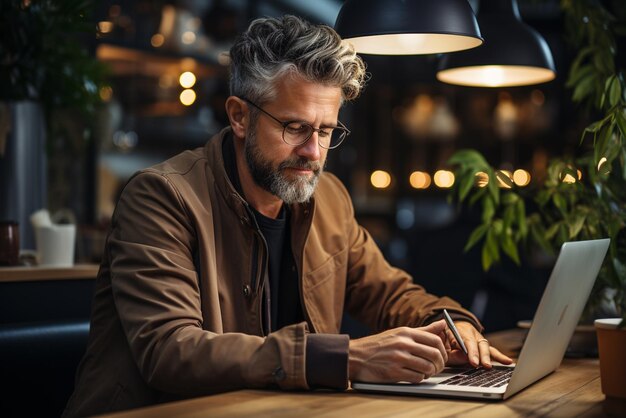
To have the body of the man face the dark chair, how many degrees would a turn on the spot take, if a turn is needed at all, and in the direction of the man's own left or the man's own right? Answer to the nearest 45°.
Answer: approximately 135° to the man's own right

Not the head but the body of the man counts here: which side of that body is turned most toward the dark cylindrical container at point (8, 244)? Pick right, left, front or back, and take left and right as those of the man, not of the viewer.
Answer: back

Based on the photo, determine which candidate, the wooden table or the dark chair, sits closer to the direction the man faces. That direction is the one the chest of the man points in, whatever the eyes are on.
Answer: the wooden table

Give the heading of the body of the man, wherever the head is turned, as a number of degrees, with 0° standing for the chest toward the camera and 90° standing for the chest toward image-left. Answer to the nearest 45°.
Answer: approximately 315°

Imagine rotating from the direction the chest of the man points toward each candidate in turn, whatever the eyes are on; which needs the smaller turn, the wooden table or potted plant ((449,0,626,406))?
the wooden table

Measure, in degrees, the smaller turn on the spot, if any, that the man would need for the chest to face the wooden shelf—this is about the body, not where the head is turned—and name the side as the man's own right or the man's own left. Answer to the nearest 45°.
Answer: approximately 180°

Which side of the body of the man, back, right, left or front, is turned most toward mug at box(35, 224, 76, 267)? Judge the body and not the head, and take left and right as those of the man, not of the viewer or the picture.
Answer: back

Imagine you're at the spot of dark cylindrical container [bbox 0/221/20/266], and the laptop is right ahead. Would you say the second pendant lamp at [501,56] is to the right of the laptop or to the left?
left

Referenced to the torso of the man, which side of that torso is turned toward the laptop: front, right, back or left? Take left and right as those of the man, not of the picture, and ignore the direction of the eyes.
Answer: front

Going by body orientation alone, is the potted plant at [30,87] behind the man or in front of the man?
behind
